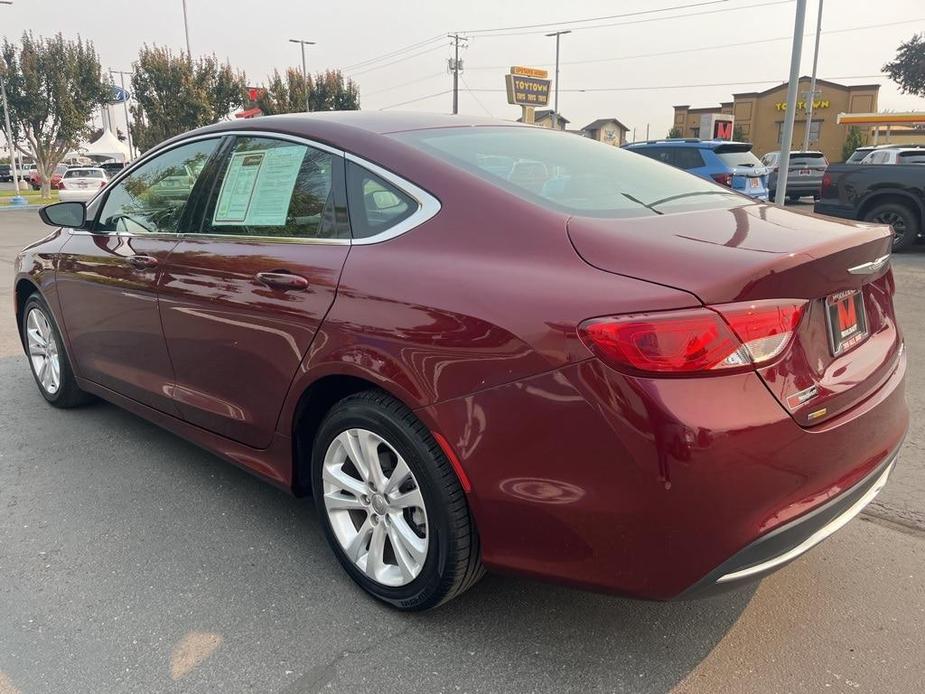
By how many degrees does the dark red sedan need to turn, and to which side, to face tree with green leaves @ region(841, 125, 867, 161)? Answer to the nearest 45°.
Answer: approximately 90° to its right

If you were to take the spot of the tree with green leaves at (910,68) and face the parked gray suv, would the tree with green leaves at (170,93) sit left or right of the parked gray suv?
right

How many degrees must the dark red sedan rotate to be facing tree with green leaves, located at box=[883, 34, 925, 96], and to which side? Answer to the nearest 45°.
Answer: approximately 90° to its right

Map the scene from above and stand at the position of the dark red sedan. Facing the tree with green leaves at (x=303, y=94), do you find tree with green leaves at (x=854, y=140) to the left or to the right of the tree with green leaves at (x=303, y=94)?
right

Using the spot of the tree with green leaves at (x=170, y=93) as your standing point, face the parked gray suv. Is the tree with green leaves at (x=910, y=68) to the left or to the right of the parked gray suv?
left

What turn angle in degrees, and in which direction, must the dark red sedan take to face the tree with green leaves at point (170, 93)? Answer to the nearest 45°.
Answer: approximately 45° to its right

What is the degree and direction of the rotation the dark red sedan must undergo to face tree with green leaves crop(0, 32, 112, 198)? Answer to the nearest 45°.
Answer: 0° — it already faces it

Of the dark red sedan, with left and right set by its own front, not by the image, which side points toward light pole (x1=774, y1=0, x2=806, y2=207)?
right

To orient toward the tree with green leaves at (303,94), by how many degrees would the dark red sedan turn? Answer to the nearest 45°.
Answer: approximately 45° to its right

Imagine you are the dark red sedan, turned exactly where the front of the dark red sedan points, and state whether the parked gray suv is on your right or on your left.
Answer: on your right

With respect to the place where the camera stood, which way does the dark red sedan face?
facing away from the viewer and to the left of the viewer
